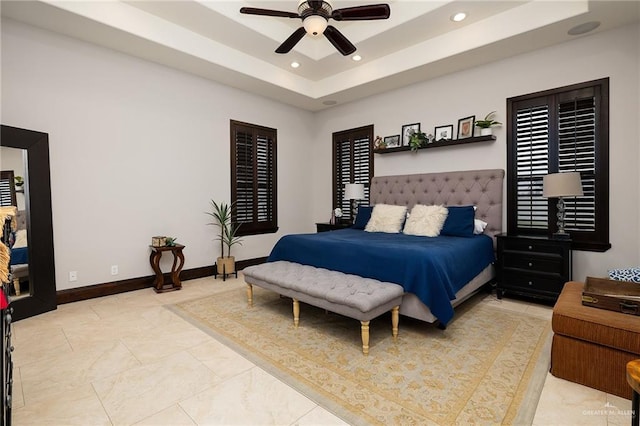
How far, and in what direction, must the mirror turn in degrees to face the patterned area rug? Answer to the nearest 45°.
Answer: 0° — it already faces it

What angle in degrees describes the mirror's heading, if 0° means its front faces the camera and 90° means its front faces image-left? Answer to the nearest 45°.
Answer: approximately 315°

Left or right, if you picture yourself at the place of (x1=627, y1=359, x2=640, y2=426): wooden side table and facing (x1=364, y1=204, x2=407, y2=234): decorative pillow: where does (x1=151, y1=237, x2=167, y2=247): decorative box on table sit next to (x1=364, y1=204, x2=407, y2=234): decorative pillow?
left

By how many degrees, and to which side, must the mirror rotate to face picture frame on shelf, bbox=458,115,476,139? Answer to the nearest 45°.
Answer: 0° — it already faces it

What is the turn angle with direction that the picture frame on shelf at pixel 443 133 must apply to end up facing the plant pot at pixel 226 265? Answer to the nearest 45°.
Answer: approximately 45° to its right

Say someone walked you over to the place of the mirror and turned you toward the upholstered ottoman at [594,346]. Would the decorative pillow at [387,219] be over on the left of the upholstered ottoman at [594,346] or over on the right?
left

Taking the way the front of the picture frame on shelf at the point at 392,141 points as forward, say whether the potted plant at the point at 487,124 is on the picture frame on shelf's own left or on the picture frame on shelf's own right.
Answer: on the picture frame on shelf's own left

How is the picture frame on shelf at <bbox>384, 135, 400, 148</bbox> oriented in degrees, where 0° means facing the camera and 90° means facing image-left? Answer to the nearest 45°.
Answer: approximately 45°

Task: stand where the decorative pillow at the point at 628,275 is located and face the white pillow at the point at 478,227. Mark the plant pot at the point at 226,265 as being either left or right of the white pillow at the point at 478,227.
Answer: left
